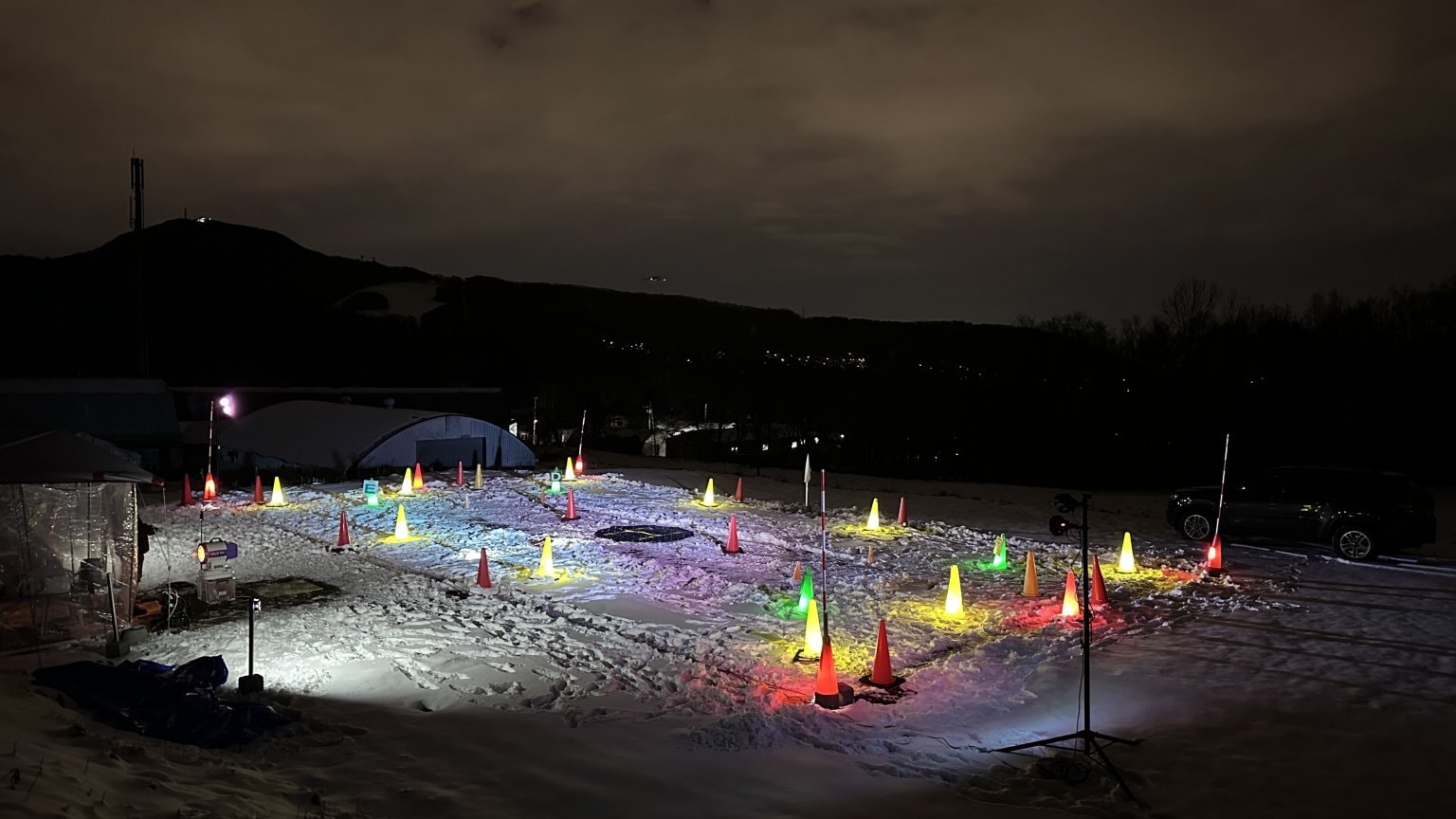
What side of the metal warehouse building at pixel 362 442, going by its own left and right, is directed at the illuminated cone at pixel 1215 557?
front

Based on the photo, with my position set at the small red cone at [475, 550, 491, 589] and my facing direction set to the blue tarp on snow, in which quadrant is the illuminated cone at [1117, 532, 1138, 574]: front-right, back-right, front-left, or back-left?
back-left

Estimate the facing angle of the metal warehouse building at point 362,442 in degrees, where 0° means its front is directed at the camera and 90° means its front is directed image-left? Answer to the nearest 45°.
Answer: approximately 315°

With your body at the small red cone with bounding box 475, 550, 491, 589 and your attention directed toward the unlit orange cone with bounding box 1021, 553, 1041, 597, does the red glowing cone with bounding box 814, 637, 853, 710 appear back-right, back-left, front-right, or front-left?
front-right

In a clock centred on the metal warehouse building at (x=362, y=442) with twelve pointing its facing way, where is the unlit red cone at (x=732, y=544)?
The unlit red cone is roughly at 1 o'clock from the metal warehouse building.

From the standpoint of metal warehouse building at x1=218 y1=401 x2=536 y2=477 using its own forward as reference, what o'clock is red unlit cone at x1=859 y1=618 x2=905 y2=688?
The red unlit cone is roughly at 1 o'clock from the metal warehouse building.

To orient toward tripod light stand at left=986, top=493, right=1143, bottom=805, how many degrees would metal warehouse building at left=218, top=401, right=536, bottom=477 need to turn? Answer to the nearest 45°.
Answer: approximately 45° to its right

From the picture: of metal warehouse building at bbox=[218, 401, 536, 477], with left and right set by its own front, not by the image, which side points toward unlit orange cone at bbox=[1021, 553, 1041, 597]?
front

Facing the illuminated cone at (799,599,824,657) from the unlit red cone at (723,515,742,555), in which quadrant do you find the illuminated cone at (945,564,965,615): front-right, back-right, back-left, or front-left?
front-left

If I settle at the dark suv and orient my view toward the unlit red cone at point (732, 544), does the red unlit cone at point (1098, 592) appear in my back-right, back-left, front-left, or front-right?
front-left

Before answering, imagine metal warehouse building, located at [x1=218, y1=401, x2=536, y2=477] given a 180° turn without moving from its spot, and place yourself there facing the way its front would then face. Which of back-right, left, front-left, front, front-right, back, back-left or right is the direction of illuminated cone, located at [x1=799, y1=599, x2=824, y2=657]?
back-left

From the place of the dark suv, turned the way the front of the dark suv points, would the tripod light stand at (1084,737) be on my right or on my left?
on my left
